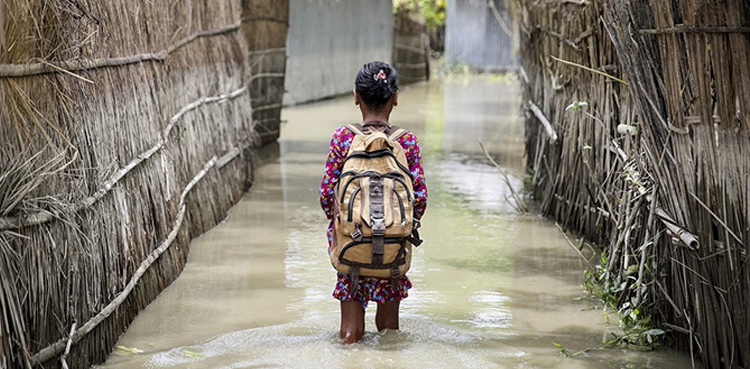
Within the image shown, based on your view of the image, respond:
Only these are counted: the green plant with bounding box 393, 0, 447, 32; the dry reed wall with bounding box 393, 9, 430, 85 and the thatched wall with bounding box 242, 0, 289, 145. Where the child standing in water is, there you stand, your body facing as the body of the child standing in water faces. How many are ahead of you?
3

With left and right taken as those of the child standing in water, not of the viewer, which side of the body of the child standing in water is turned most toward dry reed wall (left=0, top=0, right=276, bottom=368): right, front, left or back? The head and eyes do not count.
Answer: left

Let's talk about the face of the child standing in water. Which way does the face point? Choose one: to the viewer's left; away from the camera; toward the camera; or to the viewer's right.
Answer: away from the camera

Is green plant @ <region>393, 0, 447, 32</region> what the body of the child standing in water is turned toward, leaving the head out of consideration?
yes

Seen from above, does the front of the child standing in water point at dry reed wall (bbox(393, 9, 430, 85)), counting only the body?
yes

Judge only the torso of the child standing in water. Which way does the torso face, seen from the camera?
away from the camera

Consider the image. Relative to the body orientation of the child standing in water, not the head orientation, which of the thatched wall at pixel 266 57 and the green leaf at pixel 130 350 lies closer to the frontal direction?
the thatched wall

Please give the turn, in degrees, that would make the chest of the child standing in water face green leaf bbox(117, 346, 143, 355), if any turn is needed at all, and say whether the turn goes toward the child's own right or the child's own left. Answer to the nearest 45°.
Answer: approximately 90° to the child's own left

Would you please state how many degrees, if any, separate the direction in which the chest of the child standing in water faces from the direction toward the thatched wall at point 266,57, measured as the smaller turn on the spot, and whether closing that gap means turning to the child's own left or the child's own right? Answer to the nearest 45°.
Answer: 0° — they already face it
